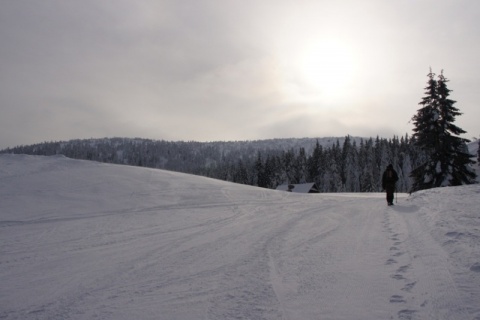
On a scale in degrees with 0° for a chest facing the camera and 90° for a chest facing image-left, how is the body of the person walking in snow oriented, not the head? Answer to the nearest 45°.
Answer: approximately 180°

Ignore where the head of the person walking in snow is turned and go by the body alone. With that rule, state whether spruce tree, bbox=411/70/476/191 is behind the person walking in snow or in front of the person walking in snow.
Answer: in front
